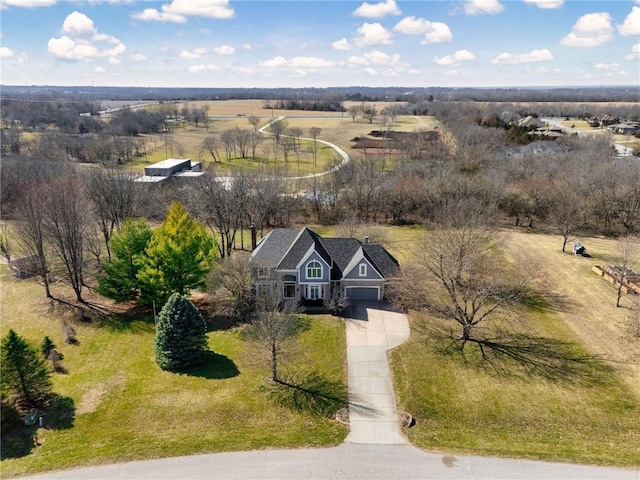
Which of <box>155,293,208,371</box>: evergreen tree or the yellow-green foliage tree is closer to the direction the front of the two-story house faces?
the evergreen tree

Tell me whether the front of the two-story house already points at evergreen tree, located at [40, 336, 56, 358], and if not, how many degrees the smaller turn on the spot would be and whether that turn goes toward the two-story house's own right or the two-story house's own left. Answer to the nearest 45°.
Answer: approximately 45° to the two-story house's own right

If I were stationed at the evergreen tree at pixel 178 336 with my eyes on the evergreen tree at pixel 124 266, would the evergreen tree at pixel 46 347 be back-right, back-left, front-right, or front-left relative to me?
front-left

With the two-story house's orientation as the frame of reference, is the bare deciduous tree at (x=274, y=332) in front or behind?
in front

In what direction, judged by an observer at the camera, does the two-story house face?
facing the viewer

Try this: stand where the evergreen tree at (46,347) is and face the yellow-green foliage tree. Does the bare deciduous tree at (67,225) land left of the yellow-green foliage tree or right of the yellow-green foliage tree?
left

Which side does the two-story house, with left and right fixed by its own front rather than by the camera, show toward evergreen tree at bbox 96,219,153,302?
right

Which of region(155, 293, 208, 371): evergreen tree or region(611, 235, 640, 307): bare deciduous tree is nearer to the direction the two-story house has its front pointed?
the evergreen tree

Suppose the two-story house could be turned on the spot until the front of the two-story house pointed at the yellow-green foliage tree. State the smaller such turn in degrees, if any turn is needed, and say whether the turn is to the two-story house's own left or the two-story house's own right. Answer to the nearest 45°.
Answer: approximately 90° to the two-story house's own right

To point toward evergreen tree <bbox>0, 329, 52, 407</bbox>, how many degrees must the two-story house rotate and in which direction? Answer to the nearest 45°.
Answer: approximately 45° to its right

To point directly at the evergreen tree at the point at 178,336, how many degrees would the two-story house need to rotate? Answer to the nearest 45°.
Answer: approximately 45° to its right

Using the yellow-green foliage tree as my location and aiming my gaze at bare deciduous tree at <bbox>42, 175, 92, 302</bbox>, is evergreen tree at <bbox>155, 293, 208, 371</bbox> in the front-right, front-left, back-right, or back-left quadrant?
back-left

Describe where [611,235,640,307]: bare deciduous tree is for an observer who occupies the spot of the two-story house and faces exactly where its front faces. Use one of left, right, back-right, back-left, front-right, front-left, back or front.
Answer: left

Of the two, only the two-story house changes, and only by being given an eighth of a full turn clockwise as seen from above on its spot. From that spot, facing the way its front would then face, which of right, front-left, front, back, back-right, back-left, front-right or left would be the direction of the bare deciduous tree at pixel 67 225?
front-right
